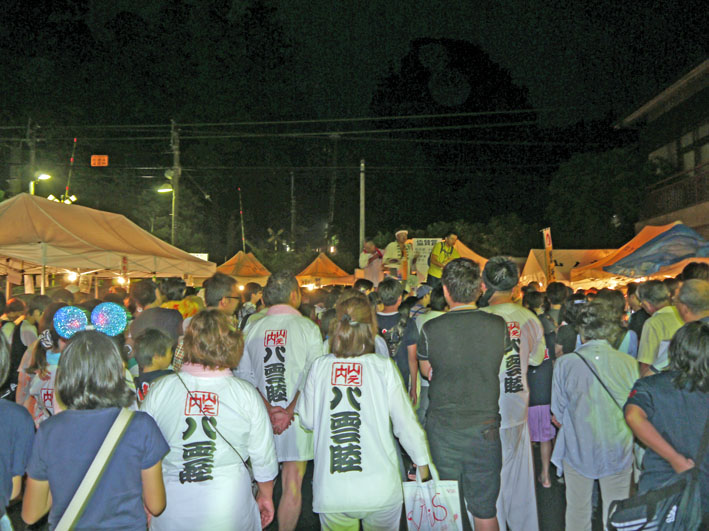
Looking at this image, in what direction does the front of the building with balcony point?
to the viewer's left

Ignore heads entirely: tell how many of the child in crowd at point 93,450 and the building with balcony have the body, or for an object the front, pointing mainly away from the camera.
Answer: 1

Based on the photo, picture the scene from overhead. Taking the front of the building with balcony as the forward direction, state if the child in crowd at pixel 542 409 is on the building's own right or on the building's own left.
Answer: on the building's own left

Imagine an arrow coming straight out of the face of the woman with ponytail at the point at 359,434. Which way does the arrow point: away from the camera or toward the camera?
away from the camera

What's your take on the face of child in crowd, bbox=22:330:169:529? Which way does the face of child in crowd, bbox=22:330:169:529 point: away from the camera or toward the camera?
away from the camera

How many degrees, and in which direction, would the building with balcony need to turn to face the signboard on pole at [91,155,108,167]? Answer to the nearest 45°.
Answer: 0° — it already faces it

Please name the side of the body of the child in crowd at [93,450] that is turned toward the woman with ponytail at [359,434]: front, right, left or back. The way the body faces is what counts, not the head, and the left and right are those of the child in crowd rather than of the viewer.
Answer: right

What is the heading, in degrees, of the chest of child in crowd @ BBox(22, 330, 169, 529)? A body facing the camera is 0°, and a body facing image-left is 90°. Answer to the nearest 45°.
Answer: approximately 180°

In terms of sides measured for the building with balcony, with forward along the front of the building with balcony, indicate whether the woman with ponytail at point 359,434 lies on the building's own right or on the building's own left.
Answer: on the building's own left

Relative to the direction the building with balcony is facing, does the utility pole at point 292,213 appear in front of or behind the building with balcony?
in front

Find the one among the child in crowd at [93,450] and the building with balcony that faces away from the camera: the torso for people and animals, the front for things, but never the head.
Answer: the child in crowd

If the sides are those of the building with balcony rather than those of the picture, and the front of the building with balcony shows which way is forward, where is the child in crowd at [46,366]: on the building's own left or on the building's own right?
on the building's own left
